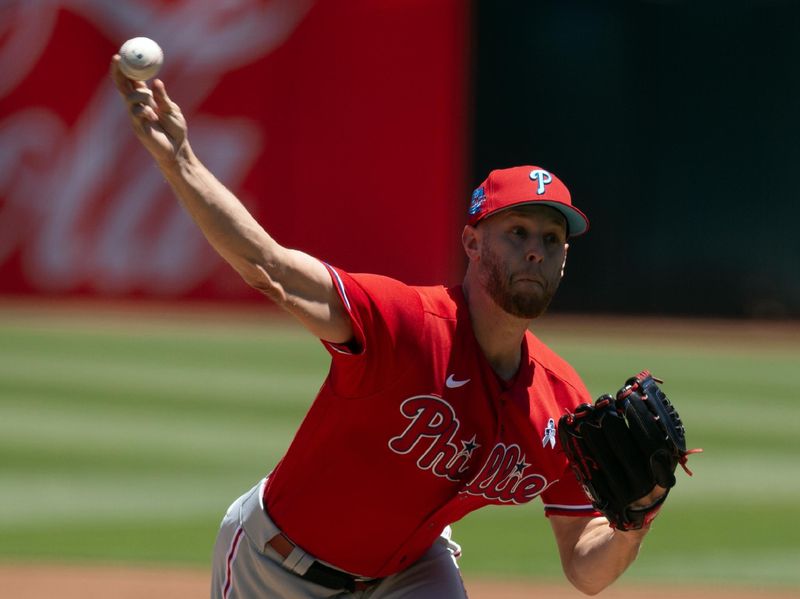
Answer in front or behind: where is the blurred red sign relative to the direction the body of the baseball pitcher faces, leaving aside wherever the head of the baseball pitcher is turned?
behind

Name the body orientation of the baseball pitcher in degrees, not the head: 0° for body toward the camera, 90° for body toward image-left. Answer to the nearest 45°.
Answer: approximately 315°

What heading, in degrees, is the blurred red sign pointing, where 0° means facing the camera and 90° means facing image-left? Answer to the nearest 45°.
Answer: approximately 0°

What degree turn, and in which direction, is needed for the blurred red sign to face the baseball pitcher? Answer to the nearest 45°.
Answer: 0° — it already faces them
